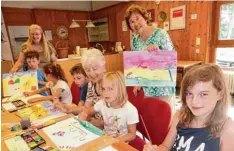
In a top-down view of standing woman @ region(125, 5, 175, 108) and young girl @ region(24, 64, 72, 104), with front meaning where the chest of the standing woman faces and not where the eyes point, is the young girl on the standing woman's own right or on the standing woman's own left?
on the standing woman's own right

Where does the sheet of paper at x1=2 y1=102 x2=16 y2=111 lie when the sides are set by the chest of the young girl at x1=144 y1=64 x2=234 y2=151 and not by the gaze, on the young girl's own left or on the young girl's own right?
on the young girl's own right

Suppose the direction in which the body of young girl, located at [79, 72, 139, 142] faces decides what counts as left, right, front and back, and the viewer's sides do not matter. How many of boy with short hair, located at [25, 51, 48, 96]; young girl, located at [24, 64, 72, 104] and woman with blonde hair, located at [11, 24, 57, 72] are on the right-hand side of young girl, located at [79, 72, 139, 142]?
3

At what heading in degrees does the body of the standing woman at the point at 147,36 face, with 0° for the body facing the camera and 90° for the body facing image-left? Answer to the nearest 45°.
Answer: approximately 45°

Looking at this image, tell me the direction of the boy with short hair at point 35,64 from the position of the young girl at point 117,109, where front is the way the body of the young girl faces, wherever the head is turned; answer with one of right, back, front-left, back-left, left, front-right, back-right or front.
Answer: right
